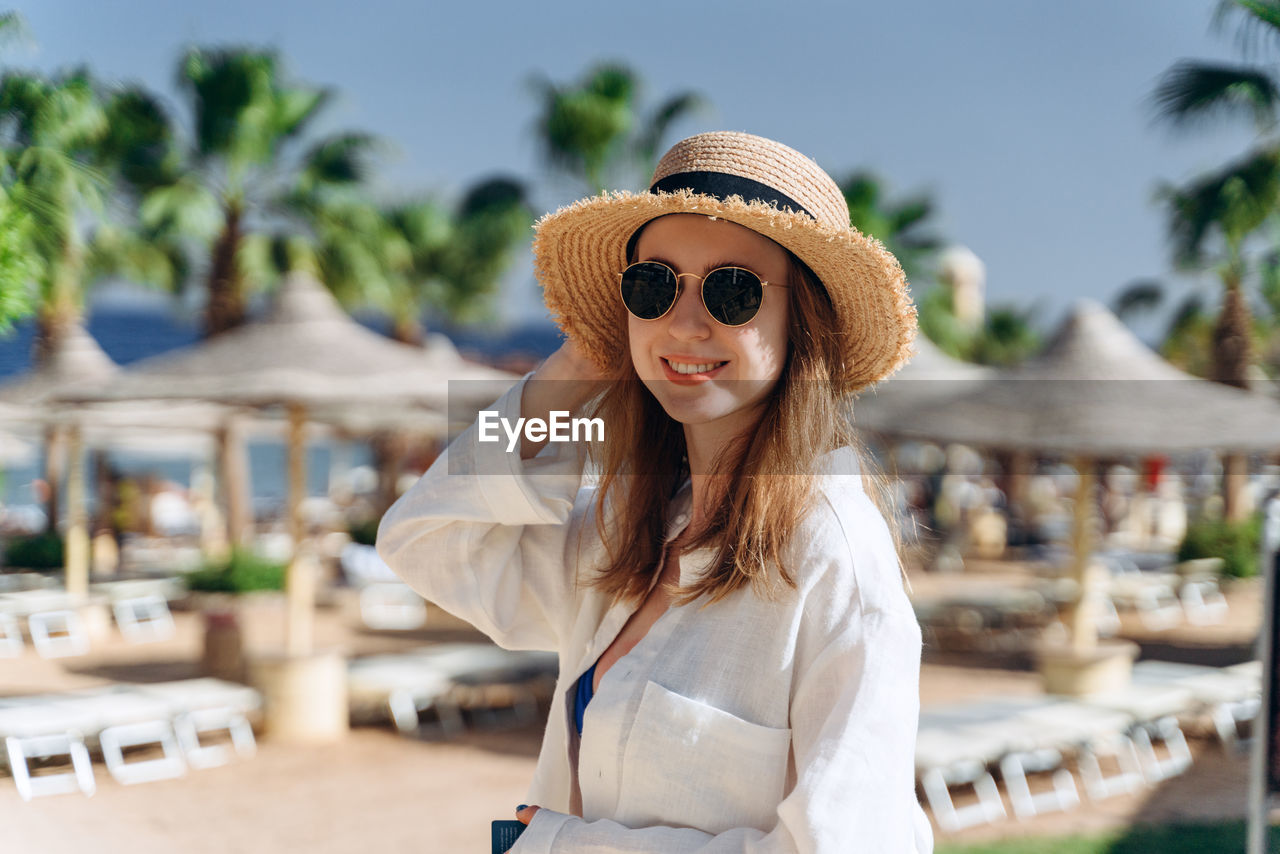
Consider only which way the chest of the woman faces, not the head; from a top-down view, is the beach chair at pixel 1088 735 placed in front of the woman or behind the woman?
behind

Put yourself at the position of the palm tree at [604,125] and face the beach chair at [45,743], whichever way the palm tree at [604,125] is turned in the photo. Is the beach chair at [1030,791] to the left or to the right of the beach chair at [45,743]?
left

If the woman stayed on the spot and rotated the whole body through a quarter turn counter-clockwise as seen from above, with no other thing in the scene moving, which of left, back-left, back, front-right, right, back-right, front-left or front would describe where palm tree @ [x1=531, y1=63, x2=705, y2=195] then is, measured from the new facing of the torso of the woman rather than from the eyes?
back-left

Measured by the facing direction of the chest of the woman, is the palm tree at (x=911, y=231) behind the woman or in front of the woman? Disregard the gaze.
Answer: behind

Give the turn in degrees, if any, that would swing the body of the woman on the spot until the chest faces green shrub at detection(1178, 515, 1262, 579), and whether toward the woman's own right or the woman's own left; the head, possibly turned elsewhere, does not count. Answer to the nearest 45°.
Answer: approximately 180°

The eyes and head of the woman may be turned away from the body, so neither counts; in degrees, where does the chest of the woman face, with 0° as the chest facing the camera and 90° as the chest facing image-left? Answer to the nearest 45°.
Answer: approximately 45°

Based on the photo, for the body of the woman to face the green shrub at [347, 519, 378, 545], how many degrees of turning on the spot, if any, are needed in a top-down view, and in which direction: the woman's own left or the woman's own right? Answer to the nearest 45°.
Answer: approximately 135° to the woman's own right

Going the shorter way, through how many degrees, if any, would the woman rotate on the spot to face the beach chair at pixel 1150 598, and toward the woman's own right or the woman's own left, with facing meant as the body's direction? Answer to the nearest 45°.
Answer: approximately 180°

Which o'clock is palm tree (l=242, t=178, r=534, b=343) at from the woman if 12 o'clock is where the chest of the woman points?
The palm tree is roughly at 4 o'clock from the woman.

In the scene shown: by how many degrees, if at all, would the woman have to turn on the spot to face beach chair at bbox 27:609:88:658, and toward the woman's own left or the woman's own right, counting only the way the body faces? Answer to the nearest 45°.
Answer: approximately 90° to the woman's own right

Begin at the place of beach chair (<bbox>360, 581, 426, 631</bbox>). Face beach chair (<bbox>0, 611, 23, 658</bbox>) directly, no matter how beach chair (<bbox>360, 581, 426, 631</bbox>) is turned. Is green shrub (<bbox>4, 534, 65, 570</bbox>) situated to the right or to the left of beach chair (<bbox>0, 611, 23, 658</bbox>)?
right
